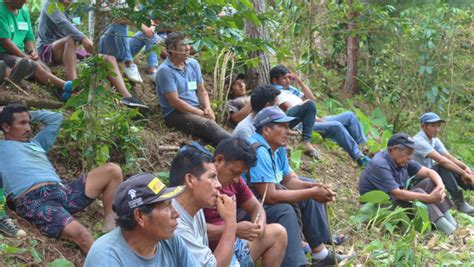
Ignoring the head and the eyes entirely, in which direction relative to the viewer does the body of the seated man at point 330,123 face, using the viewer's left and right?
facing the viewer and to the right of the viewer

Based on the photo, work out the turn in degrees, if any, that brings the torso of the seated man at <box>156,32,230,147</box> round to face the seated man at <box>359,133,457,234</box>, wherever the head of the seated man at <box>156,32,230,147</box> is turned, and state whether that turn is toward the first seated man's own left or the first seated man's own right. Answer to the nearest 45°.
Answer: approximately 45° to the first seated man's own left

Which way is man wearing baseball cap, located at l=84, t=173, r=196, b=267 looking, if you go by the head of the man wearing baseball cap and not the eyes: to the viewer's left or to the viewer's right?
to the viewer's right
